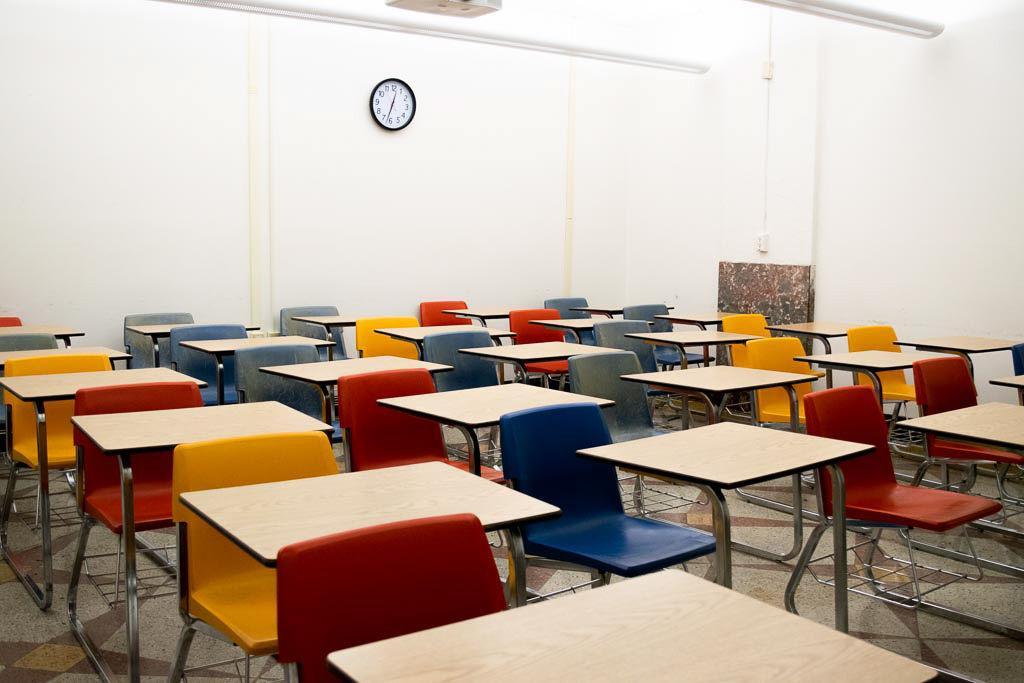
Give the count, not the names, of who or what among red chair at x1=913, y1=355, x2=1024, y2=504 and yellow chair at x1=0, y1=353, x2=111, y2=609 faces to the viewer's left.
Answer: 0

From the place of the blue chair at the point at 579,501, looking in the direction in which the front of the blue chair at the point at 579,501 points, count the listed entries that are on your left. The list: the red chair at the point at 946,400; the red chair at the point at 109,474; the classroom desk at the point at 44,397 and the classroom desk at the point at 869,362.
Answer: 2

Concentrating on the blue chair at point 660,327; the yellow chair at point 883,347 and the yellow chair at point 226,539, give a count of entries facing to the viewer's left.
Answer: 0

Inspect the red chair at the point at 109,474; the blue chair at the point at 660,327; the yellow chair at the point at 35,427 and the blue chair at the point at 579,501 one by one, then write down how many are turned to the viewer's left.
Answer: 0

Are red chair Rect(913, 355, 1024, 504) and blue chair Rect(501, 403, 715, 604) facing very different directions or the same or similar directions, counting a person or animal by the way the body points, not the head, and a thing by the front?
same or similar directions

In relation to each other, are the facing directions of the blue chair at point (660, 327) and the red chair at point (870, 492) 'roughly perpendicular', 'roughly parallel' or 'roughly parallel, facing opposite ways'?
roughly parallel
